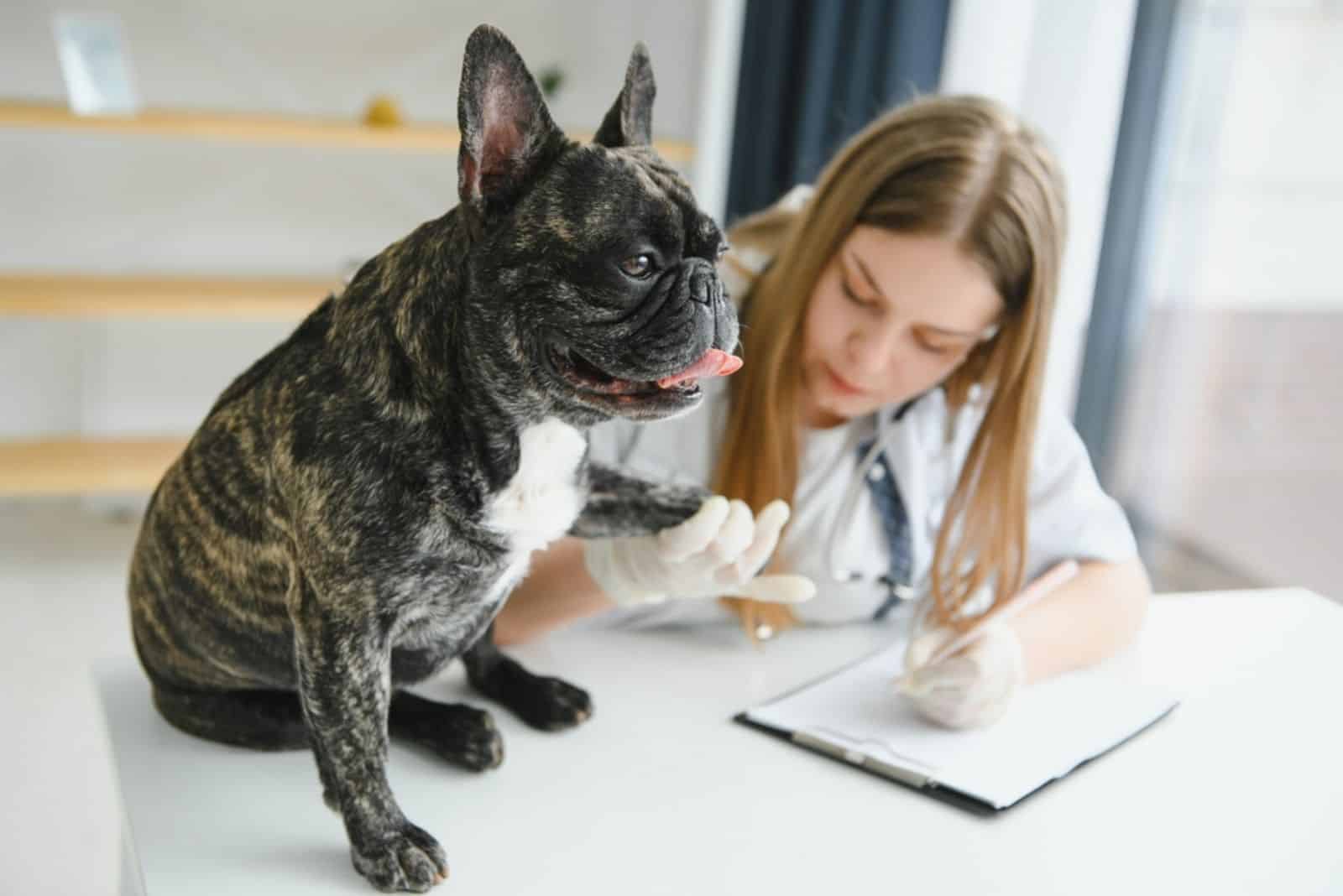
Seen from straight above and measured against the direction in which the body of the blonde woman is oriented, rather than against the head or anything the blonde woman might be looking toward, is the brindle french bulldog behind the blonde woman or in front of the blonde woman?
in front

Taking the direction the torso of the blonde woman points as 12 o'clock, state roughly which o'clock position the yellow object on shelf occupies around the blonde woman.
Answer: The yellow object on shelf is roughly at 5 o'clock from the blonde woman.

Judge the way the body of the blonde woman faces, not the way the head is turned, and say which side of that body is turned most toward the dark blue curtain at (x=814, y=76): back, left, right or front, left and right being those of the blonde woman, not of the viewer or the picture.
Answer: back

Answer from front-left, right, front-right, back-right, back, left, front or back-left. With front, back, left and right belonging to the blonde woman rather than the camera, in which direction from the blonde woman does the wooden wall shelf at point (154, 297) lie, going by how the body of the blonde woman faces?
back-right

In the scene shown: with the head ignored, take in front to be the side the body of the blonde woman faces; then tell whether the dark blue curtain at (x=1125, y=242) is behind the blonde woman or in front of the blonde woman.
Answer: behind

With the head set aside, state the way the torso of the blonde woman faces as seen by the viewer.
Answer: toward the camera
